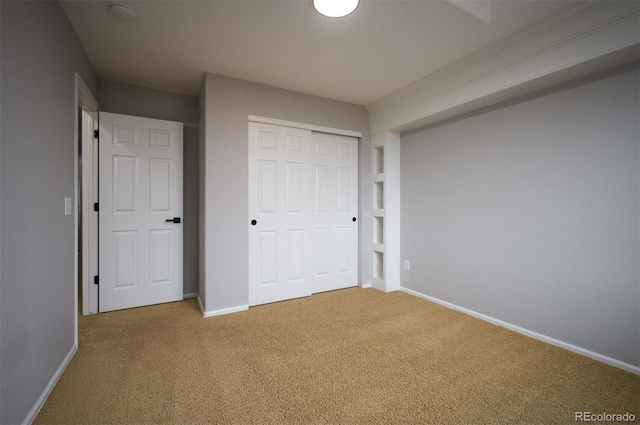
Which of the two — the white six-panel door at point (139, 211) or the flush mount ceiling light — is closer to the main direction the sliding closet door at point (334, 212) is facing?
the flush mount ceiling light

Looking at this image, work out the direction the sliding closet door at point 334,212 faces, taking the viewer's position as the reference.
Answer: facing the viewer and to the right of the viewer

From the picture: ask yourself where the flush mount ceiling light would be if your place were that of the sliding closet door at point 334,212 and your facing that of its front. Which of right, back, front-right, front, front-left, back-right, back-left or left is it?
front-right

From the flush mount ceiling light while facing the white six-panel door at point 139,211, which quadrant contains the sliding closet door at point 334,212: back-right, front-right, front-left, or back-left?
front-right

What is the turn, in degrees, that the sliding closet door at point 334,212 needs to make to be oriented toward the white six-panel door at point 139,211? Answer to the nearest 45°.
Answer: approximately 135° to its right

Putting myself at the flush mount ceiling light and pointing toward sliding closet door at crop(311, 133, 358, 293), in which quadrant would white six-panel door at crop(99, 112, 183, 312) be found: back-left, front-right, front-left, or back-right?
front-left

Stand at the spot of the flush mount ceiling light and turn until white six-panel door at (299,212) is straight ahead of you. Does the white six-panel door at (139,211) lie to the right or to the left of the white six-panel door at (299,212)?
left
